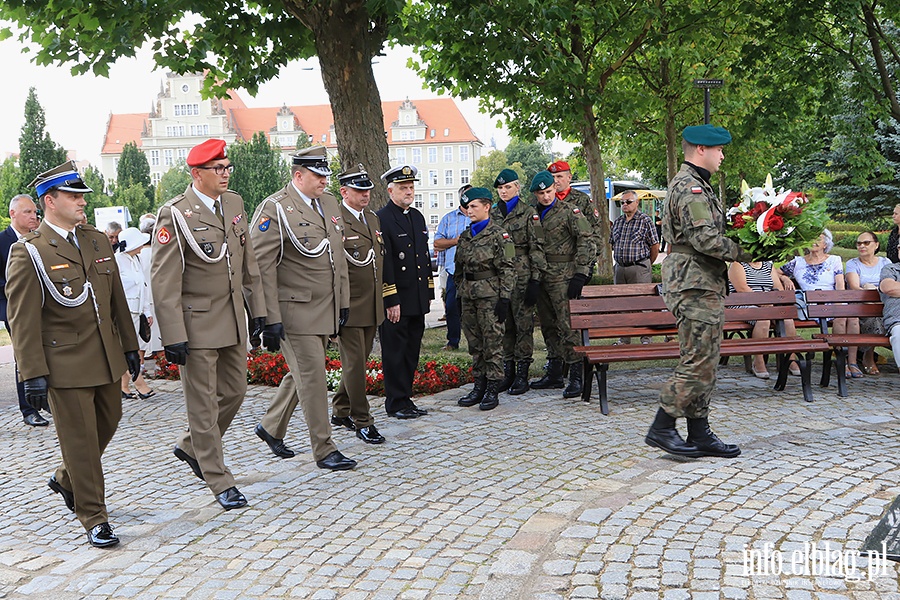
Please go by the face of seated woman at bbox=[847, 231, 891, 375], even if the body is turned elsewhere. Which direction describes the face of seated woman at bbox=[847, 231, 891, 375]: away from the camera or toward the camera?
toward the camera

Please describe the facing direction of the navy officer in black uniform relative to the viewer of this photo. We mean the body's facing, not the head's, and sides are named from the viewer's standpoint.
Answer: facing the viewer and to the right of the viewer

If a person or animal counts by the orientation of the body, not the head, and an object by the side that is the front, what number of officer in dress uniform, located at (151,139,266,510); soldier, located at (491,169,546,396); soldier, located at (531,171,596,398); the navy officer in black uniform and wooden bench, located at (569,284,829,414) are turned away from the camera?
0

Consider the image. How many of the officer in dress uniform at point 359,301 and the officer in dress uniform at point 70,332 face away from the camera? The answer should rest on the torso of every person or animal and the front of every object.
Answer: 0

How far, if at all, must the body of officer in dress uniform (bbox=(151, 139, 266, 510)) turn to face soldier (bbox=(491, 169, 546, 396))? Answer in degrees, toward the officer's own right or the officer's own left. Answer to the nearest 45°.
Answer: approximately 90° to the officer's own left

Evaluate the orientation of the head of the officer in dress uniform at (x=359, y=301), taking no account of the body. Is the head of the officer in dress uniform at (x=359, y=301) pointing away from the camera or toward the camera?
toward the camera

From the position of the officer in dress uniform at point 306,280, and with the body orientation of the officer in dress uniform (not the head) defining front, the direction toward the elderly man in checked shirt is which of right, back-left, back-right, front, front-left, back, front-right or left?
left

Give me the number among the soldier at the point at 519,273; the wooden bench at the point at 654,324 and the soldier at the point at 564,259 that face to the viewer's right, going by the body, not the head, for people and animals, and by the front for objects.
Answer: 0

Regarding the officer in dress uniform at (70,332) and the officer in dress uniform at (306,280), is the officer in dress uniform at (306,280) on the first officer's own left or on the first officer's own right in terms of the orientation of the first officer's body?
on the first officer's own left

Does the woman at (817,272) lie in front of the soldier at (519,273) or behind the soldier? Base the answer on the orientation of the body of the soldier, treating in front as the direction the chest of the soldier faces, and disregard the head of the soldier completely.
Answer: behind

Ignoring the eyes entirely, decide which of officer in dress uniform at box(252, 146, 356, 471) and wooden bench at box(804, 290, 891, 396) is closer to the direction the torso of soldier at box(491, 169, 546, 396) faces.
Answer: the officer in dress uniform

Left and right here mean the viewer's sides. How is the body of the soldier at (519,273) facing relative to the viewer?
facing the viewer and to the left of the viewer
